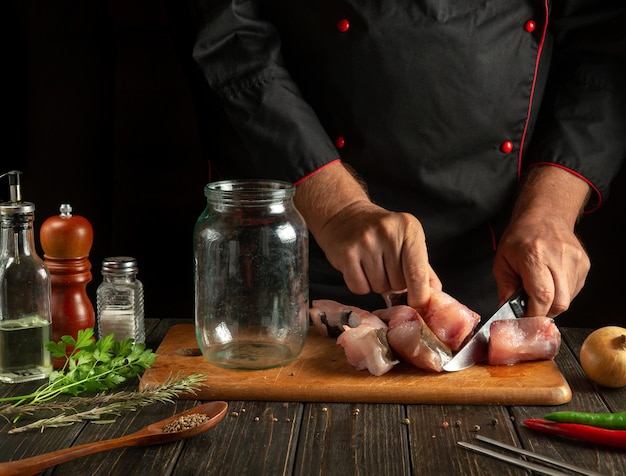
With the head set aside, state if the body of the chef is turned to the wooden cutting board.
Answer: yes

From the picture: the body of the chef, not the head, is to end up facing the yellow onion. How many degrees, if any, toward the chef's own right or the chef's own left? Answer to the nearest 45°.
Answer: approximately 45° to the chef's own left

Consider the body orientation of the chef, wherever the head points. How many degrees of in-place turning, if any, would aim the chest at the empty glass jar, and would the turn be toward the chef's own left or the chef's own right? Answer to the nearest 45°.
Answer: approximately 45° to the chef's own right

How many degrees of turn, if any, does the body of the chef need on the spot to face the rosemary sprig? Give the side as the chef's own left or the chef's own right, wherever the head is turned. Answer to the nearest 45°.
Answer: approximately 45° to the chef's own right

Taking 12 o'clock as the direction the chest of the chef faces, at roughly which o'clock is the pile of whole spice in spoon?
The pile of whole spice in spoon is roughly at 1 o'clock from the chef.

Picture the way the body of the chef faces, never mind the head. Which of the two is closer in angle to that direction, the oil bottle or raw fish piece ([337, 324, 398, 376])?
the raw fish piece

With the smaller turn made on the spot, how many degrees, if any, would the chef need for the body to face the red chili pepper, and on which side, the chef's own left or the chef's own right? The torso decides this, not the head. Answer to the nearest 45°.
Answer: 0° — they already face it

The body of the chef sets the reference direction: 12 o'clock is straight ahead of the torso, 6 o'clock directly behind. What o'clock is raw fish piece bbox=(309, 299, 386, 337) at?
The raw fish piece is roughly at 1 o'clock from the chef.

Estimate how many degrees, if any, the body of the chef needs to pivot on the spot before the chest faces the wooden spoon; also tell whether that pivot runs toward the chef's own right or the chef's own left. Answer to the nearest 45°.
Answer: approximately 45° to the chef's own right

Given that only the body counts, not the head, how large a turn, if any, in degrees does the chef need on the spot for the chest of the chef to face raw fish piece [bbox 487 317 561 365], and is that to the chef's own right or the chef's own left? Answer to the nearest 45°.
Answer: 0° — they already face it

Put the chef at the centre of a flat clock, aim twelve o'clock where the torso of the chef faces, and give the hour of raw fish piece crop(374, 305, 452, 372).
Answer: The raw fish piece is roughly at 12 o'clock from the chef.

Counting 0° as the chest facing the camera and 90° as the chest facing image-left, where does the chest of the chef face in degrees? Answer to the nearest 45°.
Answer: approximately 0°
